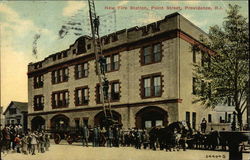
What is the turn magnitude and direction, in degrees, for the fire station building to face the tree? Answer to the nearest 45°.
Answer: approximately 90° to its left

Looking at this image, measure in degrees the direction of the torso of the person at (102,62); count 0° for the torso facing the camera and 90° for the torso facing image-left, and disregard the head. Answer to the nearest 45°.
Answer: approximately 180°

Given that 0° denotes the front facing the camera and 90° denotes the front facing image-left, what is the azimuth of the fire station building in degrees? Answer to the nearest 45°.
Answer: approximately 45°

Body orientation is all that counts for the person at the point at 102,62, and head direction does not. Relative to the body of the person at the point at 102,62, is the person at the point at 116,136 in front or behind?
behind

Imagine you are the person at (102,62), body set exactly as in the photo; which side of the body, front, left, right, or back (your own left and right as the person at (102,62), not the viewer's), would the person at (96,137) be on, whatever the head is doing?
back
